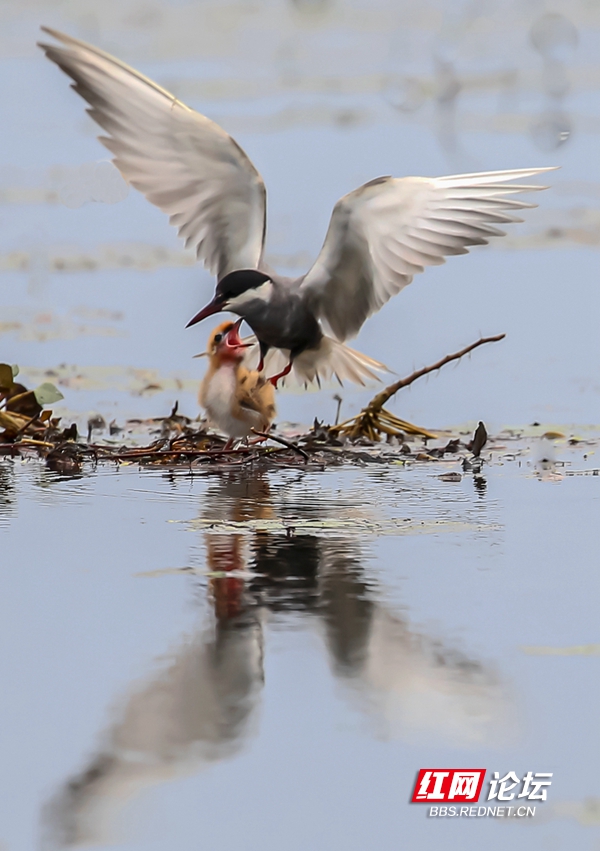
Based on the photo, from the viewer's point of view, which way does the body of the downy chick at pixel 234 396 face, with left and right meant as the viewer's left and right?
facing the viewer and to the left of the viewer

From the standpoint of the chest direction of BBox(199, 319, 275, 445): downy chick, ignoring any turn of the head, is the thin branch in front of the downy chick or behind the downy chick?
behind
